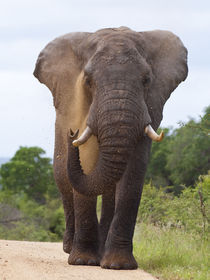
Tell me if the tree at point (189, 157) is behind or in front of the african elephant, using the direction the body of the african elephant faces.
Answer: behind

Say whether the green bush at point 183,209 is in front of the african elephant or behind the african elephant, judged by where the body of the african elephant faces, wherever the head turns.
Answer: behind

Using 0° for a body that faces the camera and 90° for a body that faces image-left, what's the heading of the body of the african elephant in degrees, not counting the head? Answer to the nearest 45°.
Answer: approximately 0°
